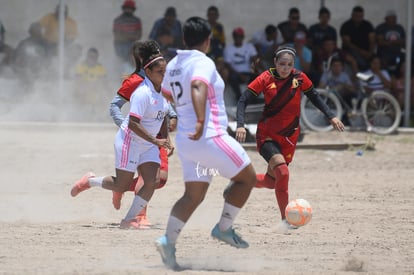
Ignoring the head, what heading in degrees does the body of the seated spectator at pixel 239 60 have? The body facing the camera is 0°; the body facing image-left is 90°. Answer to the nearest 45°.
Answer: approximately 0°

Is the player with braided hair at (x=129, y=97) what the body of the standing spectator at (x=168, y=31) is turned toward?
yes

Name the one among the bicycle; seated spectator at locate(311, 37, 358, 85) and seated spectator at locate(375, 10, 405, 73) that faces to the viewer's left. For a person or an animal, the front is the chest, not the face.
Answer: the bicycle

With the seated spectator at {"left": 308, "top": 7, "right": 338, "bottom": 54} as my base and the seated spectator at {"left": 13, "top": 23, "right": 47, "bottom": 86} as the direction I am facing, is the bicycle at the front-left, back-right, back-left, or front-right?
back-left

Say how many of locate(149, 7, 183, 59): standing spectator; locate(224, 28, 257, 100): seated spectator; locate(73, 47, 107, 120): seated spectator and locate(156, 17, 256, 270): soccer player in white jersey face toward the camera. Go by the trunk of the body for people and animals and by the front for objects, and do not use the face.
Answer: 3

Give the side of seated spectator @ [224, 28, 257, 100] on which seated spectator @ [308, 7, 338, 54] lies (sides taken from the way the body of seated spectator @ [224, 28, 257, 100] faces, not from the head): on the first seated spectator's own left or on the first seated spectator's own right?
on the first seated spectator's own left

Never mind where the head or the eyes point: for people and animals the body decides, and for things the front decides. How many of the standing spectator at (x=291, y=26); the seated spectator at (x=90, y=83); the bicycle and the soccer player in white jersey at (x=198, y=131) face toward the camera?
2

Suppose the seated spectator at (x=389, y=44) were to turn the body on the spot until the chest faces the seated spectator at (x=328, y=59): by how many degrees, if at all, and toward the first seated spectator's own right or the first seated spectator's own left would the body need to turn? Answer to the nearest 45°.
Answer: approximately 45° to the first seated spectator's own right

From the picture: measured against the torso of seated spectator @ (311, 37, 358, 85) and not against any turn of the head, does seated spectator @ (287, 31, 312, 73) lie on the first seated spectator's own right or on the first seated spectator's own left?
on the first seated spectator's own right

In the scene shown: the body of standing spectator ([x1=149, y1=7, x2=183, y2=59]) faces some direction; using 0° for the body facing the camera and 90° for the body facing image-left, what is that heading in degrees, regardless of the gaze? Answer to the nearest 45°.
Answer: approximately 0°
